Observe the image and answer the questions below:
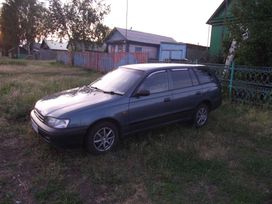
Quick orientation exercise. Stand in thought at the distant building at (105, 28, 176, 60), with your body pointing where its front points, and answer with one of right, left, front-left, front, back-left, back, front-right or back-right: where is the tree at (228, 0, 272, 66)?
front-left

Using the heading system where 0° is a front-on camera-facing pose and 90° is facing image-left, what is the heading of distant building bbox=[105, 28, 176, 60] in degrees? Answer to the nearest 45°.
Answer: approximately 45°

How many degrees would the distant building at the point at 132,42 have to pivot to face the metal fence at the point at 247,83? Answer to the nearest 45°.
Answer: approximately 45° to its left

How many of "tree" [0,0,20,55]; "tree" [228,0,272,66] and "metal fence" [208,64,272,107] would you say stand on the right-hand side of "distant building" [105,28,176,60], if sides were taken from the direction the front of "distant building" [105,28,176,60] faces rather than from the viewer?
1

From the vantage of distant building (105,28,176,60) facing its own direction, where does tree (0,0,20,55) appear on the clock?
The tree is roughly at 3 o'clock from the distant building.
